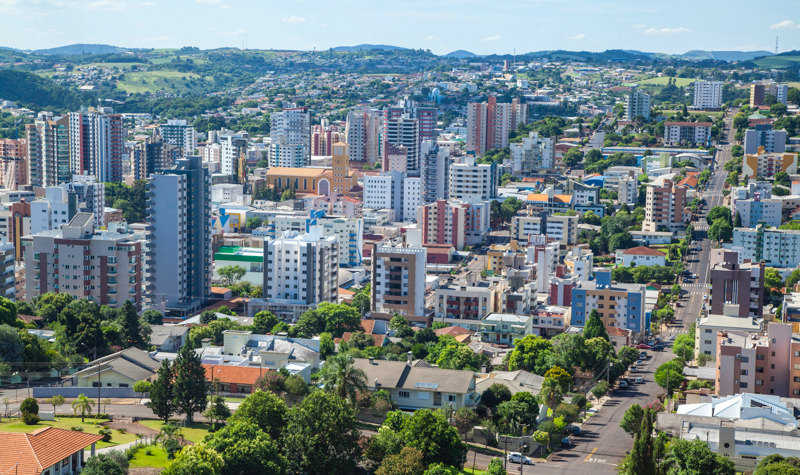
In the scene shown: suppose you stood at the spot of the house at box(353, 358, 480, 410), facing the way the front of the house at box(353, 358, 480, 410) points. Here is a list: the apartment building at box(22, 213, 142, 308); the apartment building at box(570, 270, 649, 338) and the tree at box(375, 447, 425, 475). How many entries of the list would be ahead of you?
1

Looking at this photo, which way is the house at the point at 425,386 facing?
toward the camera

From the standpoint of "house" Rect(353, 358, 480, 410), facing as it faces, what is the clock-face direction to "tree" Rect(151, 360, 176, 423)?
The tree is roughly at 2 o'clock from the house.

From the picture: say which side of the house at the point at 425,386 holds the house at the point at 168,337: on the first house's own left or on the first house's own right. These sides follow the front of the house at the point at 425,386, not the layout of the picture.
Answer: on the first house's own right

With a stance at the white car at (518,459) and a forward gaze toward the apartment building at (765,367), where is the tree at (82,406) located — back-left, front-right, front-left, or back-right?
back-left

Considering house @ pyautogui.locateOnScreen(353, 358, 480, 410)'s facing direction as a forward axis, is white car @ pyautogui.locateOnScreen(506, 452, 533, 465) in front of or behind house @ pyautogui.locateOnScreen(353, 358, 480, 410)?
in front

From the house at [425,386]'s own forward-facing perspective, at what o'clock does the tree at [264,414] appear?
The tree is roughly at 1 o'clock from the house.

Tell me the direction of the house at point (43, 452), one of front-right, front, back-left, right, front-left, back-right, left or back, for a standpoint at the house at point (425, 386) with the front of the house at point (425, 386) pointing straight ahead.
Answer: front-right

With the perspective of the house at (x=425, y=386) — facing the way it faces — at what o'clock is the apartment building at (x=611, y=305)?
The apartment building is roughly at 7 o'clock from the house.

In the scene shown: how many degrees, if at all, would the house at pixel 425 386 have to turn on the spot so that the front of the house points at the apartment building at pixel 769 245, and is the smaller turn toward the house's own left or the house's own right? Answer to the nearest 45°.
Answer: approximately 135° to the house's own left

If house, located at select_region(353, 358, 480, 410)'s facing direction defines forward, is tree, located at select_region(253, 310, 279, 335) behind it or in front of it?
behind

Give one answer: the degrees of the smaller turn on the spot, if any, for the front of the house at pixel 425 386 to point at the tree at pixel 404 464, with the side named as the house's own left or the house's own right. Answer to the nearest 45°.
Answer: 0° — it already faces it

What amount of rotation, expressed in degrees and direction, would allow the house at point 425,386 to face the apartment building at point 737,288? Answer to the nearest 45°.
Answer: approximately 135° to its left

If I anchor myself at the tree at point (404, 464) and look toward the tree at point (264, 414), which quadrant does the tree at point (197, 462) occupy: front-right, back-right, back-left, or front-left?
front-left

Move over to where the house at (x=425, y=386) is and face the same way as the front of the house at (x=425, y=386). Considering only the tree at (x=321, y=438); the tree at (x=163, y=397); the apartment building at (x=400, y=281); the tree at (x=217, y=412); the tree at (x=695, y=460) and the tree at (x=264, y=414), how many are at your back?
1

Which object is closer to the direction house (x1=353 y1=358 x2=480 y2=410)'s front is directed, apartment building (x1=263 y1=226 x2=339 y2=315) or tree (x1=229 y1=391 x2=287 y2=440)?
the tree

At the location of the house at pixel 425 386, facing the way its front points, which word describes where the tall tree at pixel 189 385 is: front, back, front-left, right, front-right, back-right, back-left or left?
front-right

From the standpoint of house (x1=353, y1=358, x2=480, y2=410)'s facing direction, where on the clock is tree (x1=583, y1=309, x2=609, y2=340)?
The tree is roughly at 7 o'clock from the house.

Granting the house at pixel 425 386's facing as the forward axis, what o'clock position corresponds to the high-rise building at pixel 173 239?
The high-rise building is roughly at 5 o'clock from the house.
